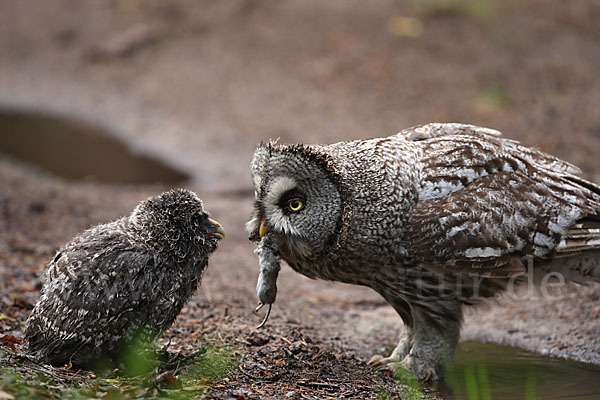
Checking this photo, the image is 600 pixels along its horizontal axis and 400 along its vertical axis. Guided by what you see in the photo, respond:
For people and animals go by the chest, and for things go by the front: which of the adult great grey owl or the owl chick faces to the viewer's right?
the owl chick

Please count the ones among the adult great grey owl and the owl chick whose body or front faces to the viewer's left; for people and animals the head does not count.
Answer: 1

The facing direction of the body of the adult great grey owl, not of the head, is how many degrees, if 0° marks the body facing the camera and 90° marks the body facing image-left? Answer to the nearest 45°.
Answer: approximately 90°

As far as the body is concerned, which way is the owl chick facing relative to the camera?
to the viewer's right

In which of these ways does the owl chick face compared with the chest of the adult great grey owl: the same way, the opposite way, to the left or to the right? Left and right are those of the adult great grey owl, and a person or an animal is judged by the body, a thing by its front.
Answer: the opposite way

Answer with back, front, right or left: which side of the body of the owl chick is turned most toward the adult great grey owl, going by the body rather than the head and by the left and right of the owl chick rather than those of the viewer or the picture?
front

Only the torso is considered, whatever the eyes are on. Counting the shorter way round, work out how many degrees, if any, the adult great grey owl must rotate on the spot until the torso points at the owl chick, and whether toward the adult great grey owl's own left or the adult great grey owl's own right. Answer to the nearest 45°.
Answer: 0° — it already faces it
